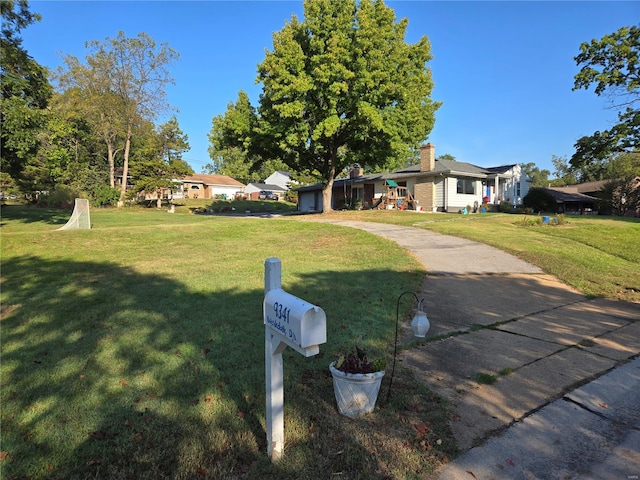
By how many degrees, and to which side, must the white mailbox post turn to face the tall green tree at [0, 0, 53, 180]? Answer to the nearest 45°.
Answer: approximately 180°

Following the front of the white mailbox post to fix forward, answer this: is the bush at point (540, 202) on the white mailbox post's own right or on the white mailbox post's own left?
on the white mailbox post's own left

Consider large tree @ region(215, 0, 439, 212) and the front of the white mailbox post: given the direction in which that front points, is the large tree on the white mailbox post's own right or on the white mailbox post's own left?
on the white mailbox post's own left

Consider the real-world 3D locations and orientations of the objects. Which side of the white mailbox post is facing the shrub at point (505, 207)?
left

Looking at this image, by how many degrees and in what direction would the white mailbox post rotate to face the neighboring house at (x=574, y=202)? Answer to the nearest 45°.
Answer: approximately 90° to its left

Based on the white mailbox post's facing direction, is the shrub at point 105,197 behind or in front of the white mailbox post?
behind

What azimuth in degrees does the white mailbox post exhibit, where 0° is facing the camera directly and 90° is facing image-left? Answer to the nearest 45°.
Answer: approximately 315°

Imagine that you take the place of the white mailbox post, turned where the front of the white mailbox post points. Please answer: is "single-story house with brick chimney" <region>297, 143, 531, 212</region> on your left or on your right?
on your left

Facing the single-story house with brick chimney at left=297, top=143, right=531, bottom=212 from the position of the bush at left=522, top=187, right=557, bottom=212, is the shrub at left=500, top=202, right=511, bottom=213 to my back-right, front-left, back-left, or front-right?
front-left

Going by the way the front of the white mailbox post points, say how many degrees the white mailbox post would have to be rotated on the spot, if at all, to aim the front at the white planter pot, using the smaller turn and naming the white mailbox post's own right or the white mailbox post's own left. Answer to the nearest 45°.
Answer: approximately 90° to the white mailbox post's own left

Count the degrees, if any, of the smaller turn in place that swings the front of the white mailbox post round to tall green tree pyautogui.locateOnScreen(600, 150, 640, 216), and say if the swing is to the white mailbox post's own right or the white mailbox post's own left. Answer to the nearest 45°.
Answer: approximately 90° to the white mailbox post's own left
